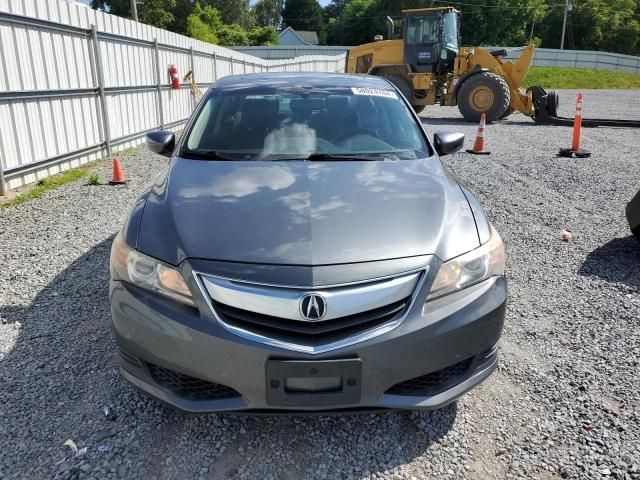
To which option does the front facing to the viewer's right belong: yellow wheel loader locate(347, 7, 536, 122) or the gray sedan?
the yellow wheel loader

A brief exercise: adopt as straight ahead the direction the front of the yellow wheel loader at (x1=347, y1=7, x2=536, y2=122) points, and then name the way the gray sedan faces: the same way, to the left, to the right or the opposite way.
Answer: to the right

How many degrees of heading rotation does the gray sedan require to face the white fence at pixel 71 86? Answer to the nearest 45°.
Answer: approximately 135° to its right

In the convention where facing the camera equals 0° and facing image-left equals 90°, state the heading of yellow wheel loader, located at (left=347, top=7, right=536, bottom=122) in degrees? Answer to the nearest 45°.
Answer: approximately 270°

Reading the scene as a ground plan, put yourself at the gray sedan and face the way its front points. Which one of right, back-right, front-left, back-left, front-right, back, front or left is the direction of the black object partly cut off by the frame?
back-left

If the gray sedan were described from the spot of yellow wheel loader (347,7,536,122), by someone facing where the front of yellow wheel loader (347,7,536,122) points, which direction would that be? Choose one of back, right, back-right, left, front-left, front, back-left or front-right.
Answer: right

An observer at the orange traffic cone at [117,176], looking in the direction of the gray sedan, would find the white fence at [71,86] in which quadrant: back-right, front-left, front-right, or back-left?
back-right

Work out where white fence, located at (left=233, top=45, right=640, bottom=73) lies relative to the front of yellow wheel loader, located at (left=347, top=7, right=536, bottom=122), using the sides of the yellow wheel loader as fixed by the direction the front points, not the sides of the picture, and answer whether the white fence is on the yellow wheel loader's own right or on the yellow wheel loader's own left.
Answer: on the yellow wheel loader's own left

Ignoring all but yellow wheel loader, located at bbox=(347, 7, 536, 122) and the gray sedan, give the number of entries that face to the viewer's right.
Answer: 1
